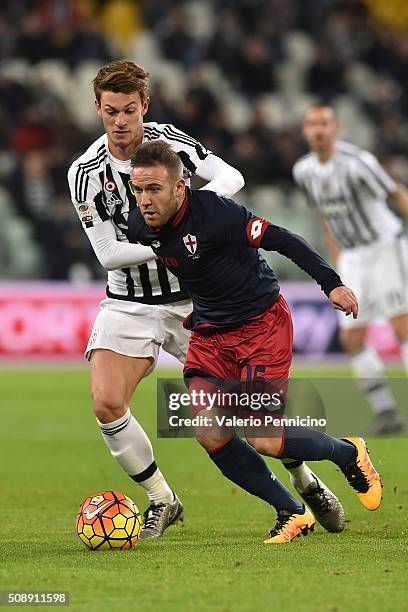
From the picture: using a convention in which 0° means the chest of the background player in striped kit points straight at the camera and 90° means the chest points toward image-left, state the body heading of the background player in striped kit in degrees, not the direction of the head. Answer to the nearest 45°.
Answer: approximately 45°

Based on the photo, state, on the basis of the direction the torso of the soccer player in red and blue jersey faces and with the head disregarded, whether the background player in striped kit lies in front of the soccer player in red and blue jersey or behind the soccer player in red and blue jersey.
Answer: behind

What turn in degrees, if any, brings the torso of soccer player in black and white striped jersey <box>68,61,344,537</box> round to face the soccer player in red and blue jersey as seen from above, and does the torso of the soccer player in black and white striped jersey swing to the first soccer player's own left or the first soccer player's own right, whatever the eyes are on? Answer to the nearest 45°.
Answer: approximately 45° to the first soccer player's own left

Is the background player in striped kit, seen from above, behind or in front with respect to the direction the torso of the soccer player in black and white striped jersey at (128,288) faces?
behind

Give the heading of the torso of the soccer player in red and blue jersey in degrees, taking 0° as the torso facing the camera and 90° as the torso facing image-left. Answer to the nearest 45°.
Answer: approximately 45°

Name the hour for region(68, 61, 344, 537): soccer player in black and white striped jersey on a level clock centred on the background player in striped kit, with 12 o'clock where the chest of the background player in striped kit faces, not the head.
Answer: The soccer player in black and white striped jersey is roughly at 11 o'clock from the background player in striped kit.

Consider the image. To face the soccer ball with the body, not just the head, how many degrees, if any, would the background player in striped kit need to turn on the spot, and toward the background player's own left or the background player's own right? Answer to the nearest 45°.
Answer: approximately 45° to the background player's own left
